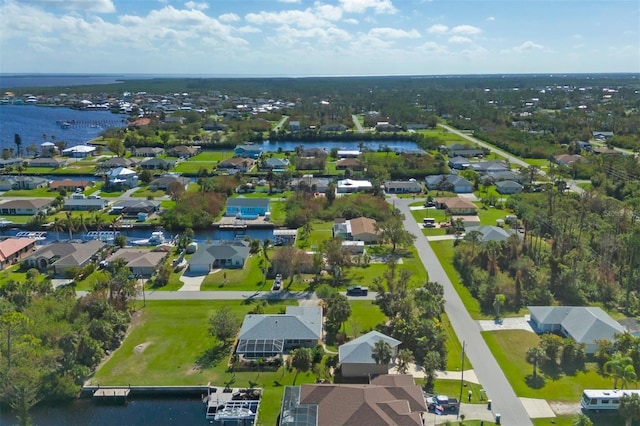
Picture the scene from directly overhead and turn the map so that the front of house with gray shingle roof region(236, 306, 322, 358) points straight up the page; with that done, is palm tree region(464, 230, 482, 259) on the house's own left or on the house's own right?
on the house's own right

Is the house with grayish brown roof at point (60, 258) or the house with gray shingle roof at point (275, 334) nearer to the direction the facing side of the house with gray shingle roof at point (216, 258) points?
the house with gray shingle roof

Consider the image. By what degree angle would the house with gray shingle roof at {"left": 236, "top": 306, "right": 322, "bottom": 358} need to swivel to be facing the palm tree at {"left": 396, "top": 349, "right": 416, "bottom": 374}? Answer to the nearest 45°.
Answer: approximately 135° to its right

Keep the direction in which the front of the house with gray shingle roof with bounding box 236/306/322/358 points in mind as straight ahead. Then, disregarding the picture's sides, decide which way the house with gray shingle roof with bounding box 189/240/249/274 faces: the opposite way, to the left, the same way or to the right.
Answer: the opposite way

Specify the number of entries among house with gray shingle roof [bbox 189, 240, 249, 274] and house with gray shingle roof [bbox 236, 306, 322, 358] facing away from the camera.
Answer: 1

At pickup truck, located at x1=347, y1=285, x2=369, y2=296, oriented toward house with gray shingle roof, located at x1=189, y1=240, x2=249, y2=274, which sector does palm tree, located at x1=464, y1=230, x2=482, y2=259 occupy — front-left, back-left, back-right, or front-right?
back-right

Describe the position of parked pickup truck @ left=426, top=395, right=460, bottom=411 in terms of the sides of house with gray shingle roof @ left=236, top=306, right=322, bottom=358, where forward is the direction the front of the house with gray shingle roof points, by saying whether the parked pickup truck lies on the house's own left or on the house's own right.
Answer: on the house's own right

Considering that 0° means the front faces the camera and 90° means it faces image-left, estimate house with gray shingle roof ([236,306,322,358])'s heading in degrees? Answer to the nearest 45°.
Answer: approximately 180°

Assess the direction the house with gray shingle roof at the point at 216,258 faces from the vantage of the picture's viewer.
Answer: facing the viewer

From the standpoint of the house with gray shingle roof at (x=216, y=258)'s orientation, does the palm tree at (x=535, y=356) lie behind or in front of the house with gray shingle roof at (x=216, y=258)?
in front

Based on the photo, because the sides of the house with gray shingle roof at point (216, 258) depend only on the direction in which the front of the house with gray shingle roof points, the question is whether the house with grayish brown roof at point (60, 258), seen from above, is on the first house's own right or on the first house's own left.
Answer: on the first house's own right

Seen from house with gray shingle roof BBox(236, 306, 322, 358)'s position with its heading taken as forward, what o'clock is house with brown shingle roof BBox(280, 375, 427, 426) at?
The house with brown shingle roof is roughly at 5 o'clock from the house with gray shingle roof.

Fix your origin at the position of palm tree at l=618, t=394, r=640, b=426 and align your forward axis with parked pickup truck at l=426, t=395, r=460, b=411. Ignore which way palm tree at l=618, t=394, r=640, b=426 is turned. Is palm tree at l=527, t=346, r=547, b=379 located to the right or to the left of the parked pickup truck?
right

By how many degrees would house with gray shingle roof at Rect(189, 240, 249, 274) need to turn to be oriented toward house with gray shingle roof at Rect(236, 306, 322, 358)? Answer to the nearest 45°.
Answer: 0° — it already faces it

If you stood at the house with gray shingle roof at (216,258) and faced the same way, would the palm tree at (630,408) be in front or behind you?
in front

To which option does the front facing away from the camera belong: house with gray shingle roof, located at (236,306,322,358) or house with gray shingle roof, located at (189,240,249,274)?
house with gray shingle roof, located at (236,306,322,358)
